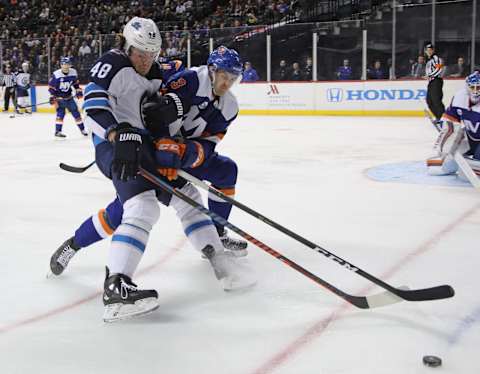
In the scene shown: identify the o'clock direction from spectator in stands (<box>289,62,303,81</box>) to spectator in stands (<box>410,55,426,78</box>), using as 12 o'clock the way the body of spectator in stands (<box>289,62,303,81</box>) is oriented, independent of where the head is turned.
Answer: spectator in stands (<box>410,55,426,78</box>) is roughly at 10 o'clock from spectator in stands (<box>289,62,303,81</box>).

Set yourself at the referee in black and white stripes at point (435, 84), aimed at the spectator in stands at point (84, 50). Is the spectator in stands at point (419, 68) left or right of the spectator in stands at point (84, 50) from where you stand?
right

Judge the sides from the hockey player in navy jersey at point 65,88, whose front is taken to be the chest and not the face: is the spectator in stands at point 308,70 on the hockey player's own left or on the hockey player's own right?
on the hockey player's own left

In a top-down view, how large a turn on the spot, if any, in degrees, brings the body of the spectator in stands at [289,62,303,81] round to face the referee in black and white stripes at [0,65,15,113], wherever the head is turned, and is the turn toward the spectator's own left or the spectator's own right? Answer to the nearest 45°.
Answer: approximately 90° to the spectator's own right

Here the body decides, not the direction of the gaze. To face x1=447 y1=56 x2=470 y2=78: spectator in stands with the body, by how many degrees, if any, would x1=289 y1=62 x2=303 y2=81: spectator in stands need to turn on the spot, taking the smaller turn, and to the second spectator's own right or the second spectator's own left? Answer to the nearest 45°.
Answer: approximately 45° to the second spectator's own left

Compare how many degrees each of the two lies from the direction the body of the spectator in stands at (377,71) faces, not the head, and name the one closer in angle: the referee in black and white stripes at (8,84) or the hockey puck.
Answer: the hockey puck

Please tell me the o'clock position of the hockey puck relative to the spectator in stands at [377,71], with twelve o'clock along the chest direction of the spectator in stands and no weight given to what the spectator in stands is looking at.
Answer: The hockey puck is roughly at 12 o'clock from the spectator in stands.

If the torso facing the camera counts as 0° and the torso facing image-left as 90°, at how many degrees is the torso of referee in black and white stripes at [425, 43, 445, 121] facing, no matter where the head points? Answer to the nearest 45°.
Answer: approximately 45°

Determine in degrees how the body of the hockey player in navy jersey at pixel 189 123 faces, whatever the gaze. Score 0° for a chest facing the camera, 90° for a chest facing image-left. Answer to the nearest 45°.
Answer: approximately 315°

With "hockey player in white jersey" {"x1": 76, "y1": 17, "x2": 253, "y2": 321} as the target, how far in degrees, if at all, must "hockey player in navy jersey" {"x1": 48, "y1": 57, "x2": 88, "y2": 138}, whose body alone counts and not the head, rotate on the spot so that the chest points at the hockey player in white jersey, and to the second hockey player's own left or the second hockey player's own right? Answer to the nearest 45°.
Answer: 0° — they already face them

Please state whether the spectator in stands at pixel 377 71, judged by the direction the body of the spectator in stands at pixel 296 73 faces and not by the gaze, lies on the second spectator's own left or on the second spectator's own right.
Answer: on the second spectator's own left
